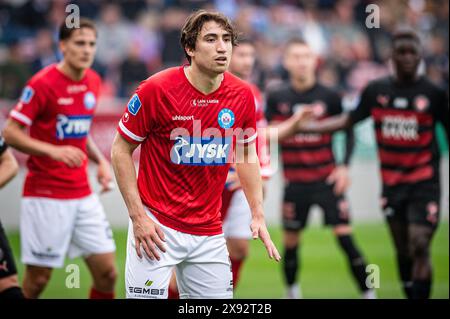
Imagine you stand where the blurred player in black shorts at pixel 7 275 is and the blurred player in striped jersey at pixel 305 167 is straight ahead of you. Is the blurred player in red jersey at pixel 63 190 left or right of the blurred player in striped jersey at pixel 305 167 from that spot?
left

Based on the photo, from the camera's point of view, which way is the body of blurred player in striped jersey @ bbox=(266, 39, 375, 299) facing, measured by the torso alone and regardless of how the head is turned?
toward the camera

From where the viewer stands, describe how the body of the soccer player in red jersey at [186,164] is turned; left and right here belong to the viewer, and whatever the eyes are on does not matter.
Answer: facing the viewer and to the right of the viewer

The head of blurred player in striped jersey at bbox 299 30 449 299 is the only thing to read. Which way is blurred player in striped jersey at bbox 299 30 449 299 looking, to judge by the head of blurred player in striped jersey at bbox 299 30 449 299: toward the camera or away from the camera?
toward the camera

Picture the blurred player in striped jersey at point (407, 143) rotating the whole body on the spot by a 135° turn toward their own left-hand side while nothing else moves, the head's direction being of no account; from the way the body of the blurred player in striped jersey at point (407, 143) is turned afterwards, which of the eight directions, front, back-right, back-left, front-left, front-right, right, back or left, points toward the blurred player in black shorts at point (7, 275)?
back

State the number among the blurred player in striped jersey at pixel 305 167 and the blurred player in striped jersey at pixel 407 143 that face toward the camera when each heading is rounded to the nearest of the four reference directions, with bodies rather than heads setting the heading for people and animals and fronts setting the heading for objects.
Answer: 2

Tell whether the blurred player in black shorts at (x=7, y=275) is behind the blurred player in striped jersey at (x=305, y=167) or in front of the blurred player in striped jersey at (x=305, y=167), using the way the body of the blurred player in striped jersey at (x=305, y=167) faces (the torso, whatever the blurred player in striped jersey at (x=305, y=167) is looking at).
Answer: in front

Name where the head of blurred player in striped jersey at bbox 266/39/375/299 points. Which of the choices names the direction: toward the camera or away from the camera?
toward the camera

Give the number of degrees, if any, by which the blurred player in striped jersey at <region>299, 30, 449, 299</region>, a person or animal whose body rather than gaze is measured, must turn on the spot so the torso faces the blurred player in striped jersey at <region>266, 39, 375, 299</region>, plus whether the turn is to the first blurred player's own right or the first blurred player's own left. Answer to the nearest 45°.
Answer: approximately 135° to the first blurred player's own right

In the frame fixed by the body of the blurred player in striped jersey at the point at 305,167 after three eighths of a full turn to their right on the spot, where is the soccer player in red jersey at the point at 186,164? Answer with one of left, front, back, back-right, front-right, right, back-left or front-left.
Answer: back-left

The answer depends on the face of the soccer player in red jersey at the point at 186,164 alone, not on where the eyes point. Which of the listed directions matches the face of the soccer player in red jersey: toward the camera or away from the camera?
toward the camera

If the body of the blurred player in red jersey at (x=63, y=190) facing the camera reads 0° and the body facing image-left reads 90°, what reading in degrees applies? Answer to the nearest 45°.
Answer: approximately 315°

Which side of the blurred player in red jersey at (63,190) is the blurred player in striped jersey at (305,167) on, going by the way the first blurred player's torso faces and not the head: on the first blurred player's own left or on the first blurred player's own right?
on the first blurred player's own left

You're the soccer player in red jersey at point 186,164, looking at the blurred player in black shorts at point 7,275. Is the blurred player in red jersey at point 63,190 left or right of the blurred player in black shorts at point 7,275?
right

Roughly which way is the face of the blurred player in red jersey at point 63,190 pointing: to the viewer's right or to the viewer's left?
to the viewer's right

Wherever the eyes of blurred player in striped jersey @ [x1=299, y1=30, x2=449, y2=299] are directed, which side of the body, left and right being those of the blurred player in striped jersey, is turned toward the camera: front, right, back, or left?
front

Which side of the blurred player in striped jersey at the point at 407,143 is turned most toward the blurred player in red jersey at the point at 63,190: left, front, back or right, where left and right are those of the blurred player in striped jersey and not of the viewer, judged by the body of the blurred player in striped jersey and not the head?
right

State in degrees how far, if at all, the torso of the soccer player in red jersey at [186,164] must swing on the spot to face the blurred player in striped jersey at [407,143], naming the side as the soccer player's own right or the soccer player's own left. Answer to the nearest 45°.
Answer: approximately 90° to the soccer player's own left

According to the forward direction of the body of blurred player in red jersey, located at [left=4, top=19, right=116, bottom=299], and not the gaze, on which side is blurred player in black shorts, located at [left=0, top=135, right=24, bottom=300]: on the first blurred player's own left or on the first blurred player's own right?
on the first blurred player's own right
